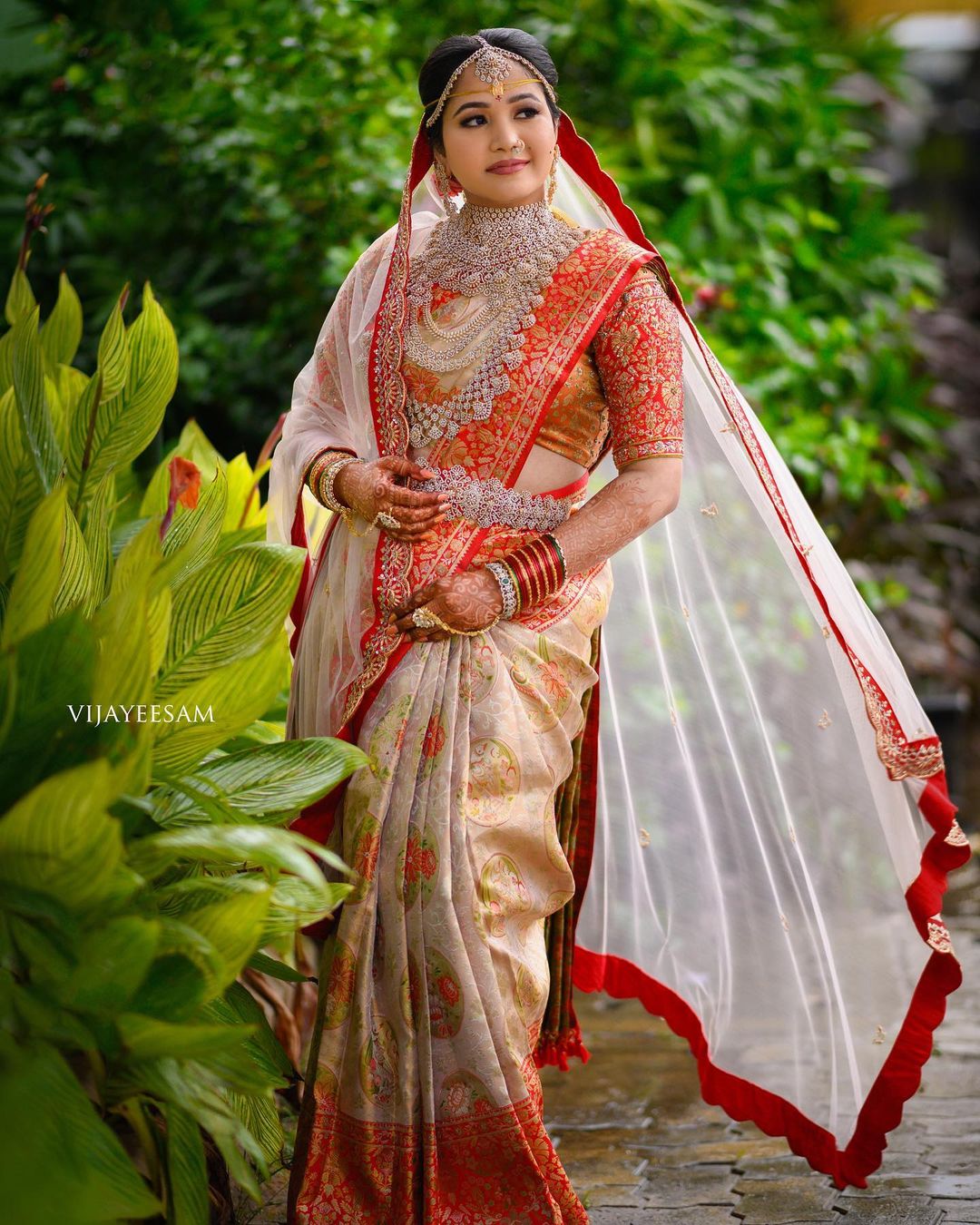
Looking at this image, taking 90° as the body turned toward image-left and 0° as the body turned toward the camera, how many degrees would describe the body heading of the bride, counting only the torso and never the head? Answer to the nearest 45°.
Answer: approximately 45°
